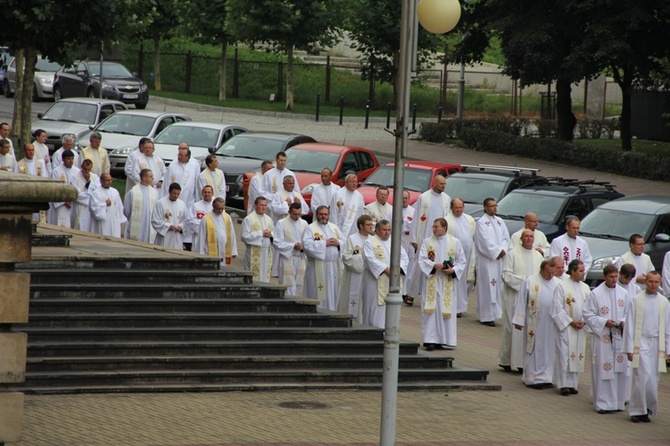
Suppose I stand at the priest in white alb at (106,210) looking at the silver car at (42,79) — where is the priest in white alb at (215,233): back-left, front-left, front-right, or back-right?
back-right

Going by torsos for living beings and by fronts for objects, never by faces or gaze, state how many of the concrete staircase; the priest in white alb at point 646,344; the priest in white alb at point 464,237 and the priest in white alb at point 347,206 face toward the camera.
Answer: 4

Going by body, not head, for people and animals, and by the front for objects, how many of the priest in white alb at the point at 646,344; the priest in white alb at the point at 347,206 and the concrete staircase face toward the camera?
3

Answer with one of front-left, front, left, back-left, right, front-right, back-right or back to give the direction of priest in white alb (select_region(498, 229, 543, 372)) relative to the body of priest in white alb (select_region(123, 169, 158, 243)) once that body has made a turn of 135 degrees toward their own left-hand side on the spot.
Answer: back-right

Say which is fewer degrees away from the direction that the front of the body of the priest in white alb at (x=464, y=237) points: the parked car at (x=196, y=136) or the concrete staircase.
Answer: the concrete staircase

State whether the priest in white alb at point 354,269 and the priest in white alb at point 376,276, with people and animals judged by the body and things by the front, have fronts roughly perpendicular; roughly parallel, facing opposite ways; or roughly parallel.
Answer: roughly parallel

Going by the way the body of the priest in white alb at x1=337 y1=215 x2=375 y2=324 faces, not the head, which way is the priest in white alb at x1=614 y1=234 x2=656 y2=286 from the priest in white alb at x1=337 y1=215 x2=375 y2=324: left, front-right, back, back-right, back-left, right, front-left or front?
front-left

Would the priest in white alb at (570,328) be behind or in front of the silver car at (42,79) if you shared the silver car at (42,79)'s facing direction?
in front

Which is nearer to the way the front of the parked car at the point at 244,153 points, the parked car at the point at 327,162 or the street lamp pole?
the street lamp pole

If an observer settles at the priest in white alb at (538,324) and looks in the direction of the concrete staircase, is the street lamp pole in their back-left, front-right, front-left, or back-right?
front-left

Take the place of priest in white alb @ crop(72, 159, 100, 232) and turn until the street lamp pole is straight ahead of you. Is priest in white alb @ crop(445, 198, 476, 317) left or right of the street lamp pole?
left

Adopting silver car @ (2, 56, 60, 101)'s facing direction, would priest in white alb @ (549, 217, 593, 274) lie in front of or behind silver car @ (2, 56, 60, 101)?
in front
